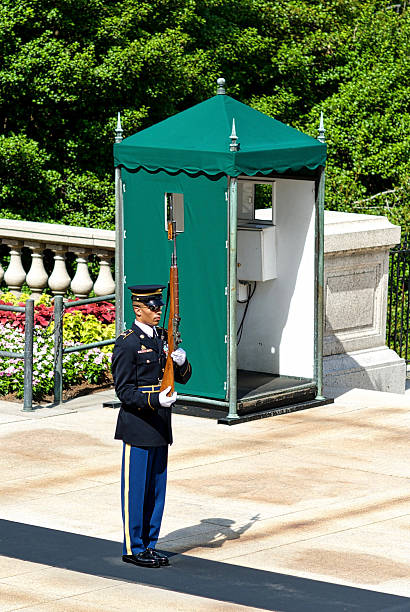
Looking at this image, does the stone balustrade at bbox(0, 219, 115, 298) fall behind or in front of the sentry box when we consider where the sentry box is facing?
behind

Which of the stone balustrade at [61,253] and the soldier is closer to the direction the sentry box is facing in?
the soldier

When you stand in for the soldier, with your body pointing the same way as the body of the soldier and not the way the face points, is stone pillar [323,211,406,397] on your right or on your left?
on your left

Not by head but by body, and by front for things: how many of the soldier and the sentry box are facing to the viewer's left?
0

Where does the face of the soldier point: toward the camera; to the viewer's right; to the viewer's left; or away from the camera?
to the viewer's right

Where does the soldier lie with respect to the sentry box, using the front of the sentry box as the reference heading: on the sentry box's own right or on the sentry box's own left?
on the sentry box's own right

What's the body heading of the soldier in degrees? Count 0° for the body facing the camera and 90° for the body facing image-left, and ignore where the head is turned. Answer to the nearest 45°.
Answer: approximately 315°
